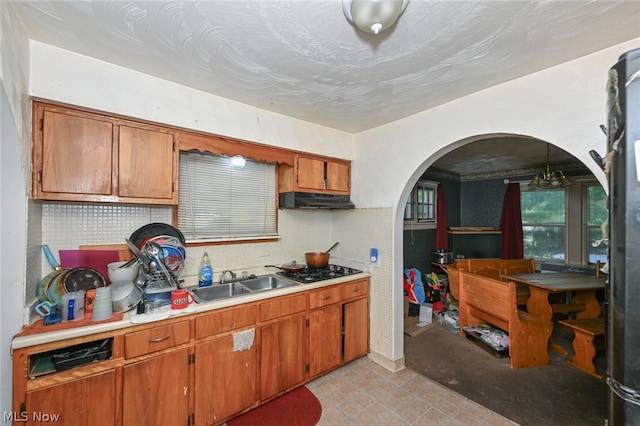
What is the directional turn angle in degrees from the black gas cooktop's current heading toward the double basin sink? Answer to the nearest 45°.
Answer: approximately 90° to its right

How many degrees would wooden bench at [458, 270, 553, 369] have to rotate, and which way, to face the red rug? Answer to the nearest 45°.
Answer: approximately 180°

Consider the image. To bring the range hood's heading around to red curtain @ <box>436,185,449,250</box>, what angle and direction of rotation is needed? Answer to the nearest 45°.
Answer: approximately 90° to its left

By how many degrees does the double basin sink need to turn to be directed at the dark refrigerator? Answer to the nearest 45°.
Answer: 0° — it already faces it

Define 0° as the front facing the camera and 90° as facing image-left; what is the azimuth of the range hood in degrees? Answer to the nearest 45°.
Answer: approximately 315°

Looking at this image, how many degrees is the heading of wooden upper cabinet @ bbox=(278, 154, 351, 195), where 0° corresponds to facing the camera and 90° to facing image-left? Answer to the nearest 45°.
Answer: approximately 315°

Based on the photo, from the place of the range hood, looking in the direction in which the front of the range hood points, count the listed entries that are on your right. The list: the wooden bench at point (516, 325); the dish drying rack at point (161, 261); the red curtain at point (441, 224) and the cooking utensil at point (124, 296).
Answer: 2
